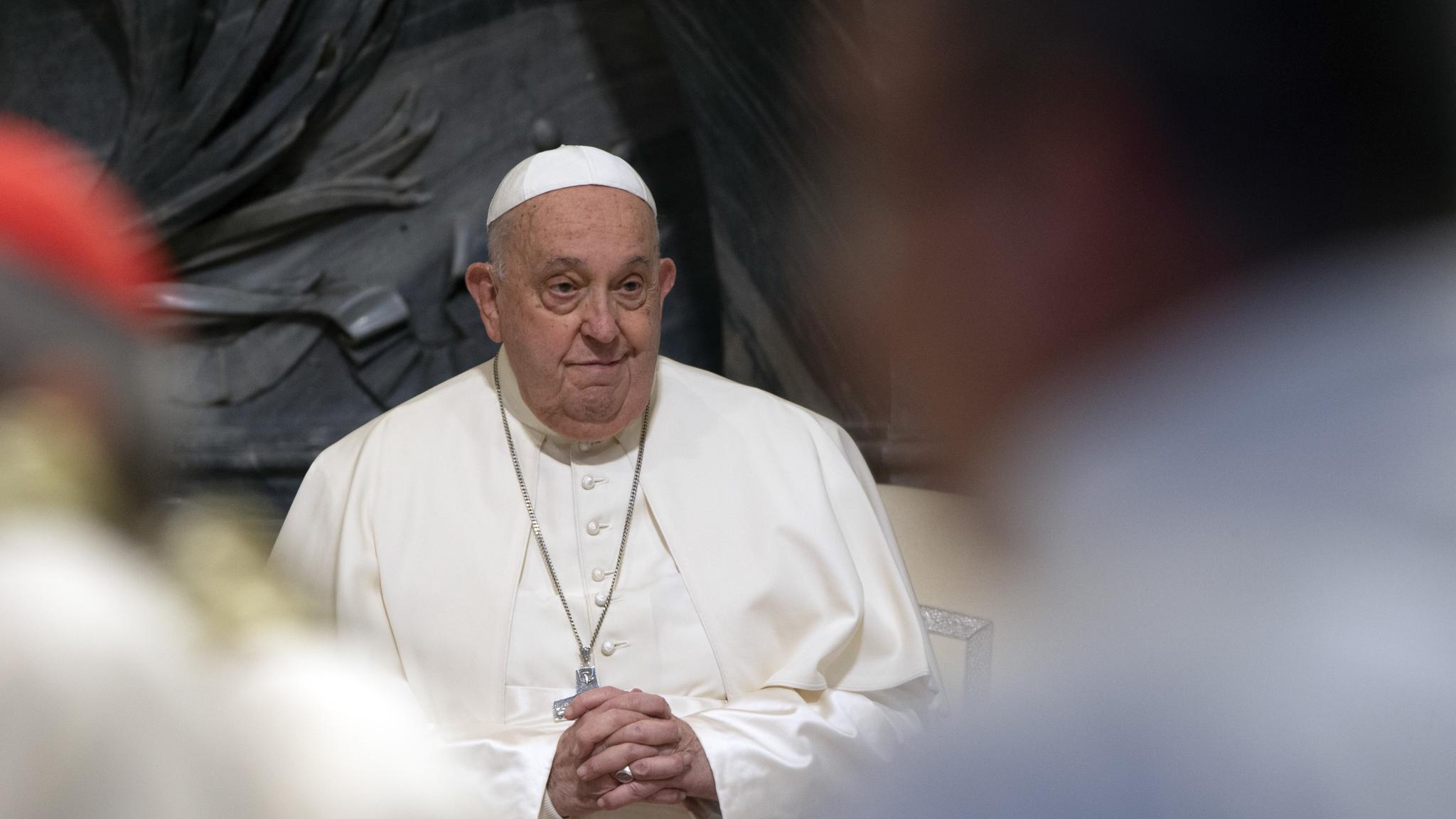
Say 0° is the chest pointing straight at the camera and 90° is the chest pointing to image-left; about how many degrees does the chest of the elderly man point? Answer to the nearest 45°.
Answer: approximately 0°

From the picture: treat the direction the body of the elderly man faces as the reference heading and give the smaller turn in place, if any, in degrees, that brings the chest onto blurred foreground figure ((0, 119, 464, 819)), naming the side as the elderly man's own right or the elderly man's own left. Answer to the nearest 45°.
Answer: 0° — they already face them

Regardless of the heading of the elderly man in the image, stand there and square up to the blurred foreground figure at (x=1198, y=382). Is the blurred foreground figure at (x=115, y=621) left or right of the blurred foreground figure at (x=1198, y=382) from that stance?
right
